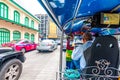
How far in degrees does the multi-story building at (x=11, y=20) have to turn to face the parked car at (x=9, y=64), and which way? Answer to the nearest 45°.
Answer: approximately 45° to its right

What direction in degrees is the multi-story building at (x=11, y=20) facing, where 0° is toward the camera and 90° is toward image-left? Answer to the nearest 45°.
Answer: approximately 315°
